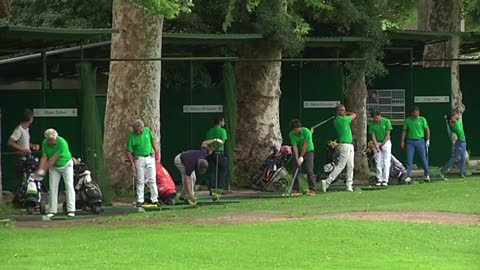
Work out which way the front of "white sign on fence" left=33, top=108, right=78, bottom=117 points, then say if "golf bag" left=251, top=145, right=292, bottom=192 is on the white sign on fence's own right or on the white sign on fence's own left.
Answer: on the white sign on fence's own left

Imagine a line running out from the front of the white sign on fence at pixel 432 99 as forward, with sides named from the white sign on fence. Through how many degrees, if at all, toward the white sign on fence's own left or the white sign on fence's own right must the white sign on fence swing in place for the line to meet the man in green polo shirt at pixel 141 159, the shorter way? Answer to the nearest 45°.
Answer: approximately 45° to the white sign on fence's own right

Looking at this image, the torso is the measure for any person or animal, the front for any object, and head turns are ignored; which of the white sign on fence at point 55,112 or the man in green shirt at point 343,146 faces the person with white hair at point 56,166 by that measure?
the white sign on fence

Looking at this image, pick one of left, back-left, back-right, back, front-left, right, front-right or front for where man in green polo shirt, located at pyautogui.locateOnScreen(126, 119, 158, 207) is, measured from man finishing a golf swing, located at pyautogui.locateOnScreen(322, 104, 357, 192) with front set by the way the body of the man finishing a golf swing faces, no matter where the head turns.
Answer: back-right

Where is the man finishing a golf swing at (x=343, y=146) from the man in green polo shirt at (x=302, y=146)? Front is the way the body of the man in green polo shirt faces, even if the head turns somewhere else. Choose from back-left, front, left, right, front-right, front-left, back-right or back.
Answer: back-left

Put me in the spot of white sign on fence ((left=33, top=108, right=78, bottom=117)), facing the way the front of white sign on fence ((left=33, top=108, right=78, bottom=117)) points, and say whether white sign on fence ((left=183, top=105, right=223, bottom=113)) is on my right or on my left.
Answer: on my left

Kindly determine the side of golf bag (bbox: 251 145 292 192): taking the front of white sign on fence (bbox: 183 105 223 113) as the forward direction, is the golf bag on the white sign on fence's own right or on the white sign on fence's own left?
on the white sign on fence's own left

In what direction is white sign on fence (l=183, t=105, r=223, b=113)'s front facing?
toward the camera

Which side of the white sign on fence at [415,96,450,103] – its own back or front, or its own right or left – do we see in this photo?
front
